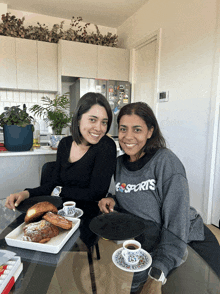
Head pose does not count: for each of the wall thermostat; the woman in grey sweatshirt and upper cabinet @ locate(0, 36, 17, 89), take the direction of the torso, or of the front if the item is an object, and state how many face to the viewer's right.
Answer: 0

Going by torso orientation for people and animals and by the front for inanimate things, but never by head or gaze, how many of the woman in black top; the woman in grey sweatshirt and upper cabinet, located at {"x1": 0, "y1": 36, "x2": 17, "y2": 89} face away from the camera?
0

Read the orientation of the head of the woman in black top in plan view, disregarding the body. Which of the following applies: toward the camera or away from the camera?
toward the camera

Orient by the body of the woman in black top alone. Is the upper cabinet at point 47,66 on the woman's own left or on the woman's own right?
on the woman's own right

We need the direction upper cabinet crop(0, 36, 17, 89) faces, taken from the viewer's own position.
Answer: facing the viewer

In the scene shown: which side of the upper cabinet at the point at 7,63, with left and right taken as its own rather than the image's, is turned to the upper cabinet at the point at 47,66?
left

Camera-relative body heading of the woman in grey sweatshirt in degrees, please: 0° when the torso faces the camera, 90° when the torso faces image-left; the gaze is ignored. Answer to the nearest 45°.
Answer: approximately 45°

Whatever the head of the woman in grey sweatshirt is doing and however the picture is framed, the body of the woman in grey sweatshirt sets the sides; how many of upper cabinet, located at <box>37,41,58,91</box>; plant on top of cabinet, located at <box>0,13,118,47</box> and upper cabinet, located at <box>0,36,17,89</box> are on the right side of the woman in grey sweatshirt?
3

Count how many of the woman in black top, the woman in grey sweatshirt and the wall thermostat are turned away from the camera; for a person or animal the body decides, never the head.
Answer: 0

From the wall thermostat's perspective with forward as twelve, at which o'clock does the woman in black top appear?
The woman in black top is roughly at 11 o'clock from the wall thermostat.

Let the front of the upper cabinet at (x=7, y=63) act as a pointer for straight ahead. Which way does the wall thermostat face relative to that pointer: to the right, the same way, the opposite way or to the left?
to the right

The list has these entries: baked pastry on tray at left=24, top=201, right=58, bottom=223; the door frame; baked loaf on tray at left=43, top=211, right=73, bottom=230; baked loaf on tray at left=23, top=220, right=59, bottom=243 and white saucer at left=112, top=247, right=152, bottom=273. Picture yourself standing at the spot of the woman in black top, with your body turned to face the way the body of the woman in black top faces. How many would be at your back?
1

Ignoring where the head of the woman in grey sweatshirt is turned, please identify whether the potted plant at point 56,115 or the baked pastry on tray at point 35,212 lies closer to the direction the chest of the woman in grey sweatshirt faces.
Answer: the baked pastry on tray

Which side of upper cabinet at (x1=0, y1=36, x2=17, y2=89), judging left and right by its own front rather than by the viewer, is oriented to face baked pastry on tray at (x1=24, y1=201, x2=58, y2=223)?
front

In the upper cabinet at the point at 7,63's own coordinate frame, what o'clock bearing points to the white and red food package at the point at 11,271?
The white and red food package is roughly at 12 o'clock from the upper cabinet.

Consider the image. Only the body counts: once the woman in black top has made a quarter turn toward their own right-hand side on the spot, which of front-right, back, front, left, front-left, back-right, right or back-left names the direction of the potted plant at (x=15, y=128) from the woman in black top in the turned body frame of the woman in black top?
front
